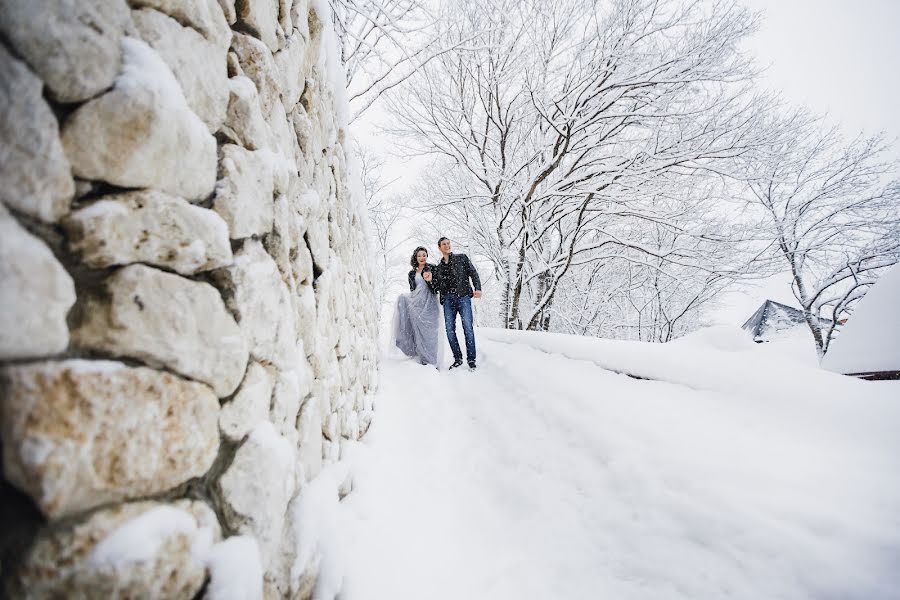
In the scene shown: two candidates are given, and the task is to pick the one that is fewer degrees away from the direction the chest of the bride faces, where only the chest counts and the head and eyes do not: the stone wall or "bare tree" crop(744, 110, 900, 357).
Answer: the stone wall

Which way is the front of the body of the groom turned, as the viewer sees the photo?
toward the camera

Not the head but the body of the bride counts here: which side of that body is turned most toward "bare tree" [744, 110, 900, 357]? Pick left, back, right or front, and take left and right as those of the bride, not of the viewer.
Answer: left

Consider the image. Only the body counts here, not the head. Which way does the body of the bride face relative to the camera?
toward the camera

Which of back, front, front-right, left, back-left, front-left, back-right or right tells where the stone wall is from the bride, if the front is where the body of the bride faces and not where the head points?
front

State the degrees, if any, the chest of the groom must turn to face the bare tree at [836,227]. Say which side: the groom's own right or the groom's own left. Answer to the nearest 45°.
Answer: approximately 135° to the groom's own left

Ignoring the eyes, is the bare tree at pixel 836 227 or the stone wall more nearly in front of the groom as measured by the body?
the stone wall
